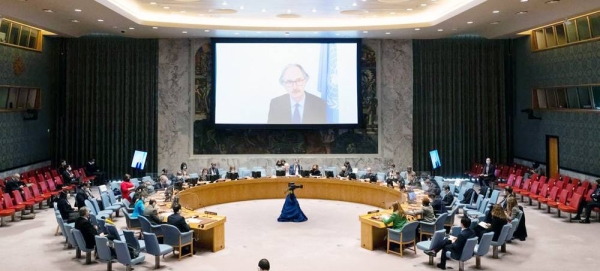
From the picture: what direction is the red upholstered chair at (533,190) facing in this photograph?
to the viewer's left

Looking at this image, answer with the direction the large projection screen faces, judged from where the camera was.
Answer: facing the viewer

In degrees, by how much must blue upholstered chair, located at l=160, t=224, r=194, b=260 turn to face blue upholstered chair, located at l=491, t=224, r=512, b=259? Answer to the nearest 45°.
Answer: approximately 45° to its right

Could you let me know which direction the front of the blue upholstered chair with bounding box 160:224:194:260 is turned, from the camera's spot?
facing away from the viewer and to the right of the viewer

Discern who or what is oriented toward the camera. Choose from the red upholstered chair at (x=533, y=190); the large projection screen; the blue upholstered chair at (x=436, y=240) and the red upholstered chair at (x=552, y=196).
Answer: the large projection screen

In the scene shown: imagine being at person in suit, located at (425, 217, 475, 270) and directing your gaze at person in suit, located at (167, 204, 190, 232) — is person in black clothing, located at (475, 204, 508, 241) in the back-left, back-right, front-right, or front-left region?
back-right

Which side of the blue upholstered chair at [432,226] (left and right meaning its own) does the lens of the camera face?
left

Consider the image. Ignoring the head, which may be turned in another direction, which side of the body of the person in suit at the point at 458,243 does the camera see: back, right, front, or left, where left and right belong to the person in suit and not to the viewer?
left

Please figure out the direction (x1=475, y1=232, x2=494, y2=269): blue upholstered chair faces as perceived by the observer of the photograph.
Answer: facing away from the viewer and to the left of the viewer

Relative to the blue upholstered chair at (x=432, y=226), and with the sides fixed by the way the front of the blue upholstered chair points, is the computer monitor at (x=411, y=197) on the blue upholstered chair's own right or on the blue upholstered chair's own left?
on the blue upholstered chair's own right

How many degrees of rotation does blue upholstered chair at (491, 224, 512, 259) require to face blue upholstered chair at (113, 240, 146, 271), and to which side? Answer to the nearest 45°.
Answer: approximately 45° to its left

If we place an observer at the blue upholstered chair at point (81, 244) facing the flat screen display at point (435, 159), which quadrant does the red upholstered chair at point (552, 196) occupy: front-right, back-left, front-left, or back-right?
front-right

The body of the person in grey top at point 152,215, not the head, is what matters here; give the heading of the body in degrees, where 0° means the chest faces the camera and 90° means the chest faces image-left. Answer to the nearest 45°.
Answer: approximately 270°

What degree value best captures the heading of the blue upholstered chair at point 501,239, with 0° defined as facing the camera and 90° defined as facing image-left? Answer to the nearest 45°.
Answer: approximately 90°

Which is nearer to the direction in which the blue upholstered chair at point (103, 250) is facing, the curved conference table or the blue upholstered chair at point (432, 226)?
the curved conference table

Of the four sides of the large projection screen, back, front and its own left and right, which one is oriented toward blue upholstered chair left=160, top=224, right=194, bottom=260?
front

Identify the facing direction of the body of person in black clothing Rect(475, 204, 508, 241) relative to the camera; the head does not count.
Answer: to the viewer's left

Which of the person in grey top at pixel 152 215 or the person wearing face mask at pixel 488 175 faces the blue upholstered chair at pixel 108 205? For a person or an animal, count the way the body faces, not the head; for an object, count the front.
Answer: the person wearing face mask
